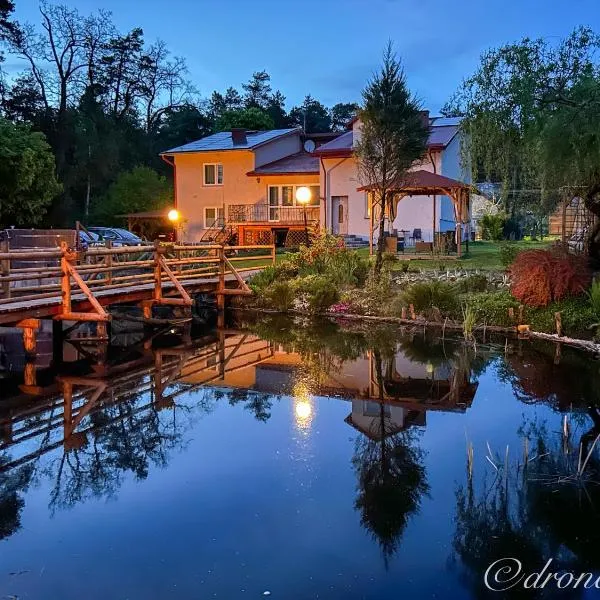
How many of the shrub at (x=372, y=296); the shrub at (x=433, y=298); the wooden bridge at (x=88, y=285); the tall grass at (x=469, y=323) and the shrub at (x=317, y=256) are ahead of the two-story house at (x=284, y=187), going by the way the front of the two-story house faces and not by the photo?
5

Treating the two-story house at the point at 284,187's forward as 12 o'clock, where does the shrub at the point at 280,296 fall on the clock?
The shrub is roughly at 12 o'clock from the two-story house.

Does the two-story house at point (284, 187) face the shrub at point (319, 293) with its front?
yes

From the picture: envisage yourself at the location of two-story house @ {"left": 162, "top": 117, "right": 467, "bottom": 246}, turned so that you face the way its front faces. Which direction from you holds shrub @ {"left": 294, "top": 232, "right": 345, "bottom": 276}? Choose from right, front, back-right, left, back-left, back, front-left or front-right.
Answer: front

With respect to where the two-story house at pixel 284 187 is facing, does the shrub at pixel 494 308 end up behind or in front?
in front

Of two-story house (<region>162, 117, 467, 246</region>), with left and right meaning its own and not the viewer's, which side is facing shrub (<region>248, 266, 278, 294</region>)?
front

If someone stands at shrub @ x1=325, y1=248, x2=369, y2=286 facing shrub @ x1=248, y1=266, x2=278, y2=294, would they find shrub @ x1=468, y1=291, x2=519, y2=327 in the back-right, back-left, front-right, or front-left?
back-left

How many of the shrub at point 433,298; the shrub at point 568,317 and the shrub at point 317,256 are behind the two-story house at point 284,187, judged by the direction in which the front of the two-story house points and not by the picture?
0

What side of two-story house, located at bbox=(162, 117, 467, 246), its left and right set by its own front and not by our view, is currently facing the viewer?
front

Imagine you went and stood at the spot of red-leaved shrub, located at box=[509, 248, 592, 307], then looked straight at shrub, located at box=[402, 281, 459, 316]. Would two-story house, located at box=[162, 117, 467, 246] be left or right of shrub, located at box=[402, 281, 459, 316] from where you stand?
right

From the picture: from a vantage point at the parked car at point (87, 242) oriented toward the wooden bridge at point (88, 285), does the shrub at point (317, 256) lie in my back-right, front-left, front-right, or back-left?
front-left

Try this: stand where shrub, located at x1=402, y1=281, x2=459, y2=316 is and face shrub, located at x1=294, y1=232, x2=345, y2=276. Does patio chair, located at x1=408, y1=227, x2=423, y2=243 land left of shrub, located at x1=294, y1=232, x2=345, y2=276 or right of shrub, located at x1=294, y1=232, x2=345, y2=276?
right

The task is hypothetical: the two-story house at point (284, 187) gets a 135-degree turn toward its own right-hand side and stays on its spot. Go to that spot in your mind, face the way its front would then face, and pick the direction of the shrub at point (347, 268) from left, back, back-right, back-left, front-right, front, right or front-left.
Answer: back-left

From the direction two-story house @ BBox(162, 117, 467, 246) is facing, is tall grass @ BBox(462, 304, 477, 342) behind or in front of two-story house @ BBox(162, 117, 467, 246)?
in front

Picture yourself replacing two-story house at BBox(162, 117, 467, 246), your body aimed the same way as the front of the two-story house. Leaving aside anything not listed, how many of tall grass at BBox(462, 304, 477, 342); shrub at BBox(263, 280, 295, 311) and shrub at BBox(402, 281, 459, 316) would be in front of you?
3
